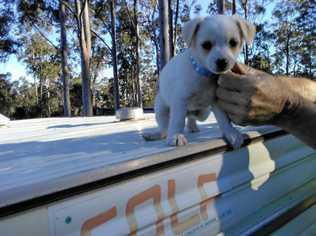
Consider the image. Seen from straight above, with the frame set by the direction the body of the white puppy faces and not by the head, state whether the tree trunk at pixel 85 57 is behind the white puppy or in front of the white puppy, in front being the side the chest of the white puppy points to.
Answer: behind

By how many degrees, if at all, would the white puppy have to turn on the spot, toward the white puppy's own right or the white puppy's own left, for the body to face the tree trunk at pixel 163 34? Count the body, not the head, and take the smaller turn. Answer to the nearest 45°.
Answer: approximately 135° to the white puppy's own left
